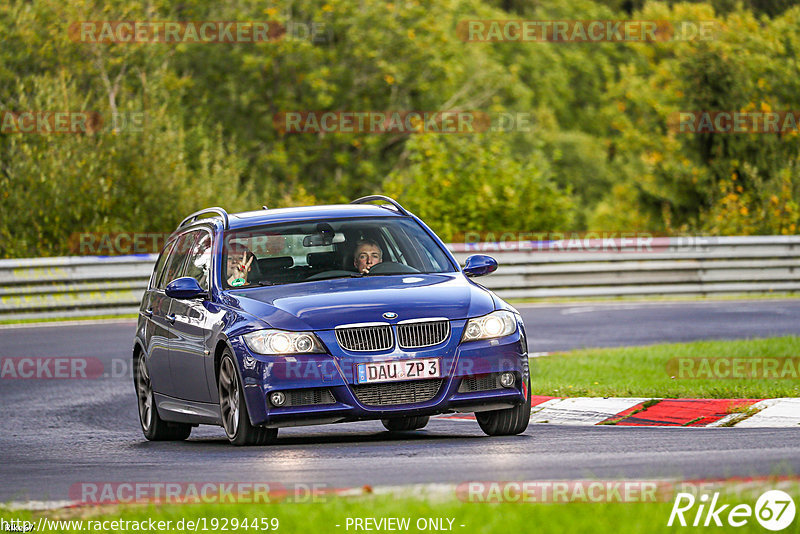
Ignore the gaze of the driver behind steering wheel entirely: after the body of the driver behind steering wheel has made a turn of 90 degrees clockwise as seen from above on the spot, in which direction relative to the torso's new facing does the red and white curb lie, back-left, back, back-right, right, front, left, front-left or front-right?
back

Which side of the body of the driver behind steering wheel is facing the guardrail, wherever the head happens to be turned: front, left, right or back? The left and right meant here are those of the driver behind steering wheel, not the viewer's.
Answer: back

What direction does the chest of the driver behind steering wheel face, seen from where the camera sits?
toward the camera
